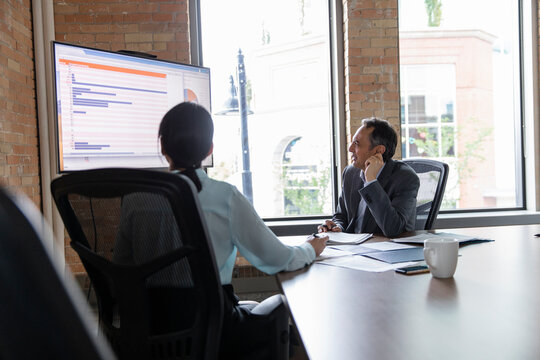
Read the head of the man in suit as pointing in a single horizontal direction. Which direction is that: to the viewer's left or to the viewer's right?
to the viewer's left

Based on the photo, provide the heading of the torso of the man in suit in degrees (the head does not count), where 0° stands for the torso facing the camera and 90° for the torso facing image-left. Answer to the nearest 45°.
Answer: approximately 45°

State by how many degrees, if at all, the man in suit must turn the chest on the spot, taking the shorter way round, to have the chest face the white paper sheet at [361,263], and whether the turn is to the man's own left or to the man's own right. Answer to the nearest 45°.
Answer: approximately 45° to the man's own left

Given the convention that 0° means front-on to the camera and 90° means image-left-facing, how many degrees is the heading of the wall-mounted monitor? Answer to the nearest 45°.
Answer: approximately 315°

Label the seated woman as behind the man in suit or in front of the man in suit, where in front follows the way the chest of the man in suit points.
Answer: in front

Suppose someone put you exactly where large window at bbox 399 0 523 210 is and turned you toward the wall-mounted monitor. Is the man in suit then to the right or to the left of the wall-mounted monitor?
left

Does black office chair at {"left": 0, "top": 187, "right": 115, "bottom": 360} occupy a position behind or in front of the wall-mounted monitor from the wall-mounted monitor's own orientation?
in front

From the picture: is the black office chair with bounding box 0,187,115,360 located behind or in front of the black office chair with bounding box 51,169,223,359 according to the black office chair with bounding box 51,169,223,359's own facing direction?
behind

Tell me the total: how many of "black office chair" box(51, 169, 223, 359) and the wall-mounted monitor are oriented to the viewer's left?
0

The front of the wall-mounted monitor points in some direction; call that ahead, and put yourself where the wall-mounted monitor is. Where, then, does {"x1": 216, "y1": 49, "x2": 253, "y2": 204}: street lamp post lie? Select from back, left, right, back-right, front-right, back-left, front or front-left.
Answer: left

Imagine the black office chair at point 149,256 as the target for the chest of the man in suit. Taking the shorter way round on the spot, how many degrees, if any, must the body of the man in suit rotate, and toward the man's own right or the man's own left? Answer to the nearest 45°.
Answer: approximately 45° to the man's own left
